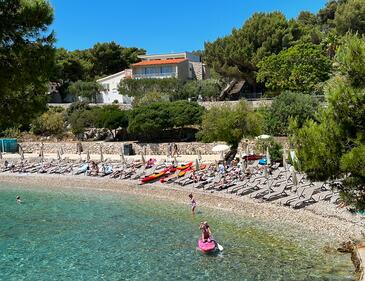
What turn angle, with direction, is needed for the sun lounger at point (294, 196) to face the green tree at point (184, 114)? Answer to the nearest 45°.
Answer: approximately 90° to its right

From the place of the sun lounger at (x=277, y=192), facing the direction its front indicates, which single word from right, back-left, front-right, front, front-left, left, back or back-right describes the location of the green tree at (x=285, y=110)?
back-right

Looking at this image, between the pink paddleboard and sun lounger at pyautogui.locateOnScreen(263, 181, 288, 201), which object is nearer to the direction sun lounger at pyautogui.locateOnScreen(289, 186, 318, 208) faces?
the pink paddleboard

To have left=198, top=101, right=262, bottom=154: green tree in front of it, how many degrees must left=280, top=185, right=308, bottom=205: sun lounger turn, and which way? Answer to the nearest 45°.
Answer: approximately 90° to its right

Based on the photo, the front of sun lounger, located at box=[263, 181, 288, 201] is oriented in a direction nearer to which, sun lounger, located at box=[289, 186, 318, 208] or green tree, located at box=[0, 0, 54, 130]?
the green tree

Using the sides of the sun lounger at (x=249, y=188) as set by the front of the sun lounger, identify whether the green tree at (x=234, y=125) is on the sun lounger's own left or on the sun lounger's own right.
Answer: on the sun lounger's own right
